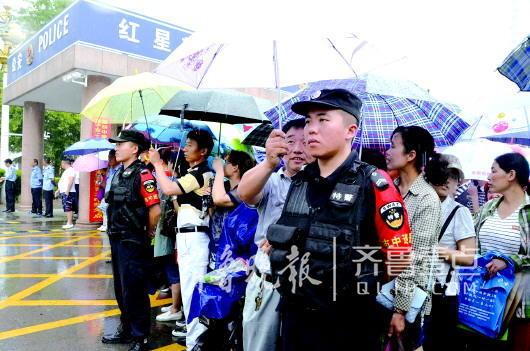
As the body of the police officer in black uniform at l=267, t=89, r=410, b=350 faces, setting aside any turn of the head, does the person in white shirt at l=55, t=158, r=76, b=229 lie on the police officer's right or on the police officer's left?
on the police officer's right

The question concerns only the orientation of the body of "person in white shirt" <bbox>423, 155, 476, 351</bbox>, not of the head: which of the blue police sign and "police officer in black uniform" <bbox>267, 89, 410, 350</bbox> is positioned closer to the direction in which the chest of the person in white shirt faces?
the police officer in black uniform

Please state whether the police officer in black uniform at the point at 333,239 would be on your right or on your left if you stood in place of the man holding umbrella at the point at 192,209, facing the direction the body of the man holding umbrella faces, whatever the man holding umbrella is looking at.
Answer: on your left

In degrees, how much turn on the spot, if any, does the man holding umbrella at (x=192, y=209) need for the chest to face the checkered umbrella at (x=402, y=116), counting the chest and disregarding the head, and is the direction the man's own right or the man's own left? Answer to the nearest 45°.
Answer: approximately 180°

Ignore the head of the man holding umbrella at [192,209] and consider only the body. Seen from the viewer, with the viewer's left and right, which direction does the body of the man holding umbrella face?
facing to the left of the viewer

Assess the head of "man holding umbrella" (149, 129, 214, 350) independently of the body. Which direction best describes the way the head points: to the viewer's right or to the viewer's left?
to the viewer's left

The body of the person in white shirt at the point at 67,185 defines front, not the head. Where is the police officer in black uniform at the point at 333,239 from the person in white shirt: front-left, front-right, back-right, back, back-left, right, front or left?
left
